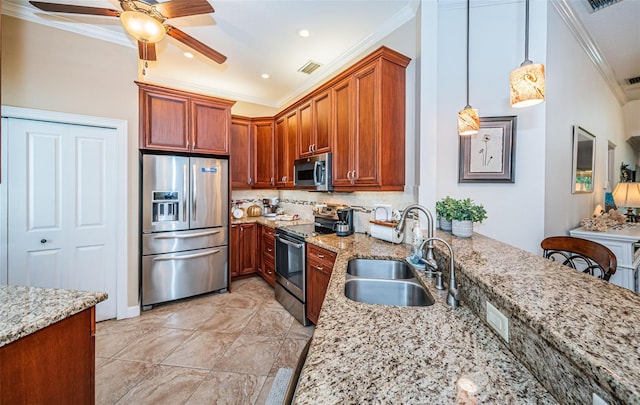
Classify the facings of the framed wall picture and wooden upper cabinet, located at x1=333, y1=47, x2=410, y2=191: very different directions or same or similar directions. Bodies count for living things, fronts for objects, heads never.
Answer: same or similar directions

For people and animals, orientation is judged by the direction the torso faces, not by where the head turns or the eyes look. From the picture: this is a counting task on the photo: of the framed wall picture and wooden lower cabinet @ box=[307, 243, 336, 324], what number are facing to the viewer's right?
0

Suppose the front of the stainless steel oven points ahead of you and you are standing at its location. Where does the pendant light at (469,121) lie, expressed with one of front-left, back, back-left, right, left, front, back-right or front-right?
left

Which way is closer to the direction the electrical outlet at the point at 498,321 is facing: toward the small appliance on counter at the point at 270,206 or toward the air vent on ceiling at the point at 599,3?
the small appliance on counter

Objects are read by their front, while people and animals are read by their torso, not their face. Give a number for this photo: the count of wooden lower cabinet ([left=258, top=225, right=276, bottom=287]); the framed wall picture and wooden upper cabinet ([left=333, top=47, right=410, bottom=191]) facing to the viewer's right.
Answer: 0

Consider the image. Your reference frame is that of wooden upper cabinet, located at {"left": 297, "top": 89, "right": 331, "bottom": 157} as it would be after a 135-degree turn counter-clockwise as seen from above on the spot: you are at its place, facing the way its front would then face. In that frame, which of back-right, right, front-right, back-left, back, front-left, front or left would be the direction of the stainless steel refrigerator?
back

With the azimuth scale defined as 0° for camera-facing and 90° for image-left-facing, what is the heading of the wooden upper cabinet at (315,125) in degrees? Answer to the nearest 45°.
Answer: approximately 45°

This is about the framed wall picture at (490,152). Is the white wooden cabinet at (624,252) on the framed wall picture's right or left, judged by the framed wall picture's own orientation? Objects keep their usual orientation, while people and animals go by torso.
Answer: on its left

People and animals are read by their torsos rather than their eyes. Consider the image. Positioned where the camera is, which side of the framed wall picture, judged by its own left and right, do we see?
front

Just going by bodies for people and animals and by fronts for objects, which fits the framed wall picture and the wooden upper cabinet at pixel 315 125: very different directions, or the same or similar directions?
same or similar directions

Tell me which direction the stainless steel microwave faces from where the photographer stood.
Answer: facing the viewer and to the left of the viewer

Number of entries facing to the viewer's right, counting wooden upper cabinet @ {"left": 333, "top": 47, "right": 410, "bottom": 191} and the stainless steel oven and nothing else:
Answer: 0
